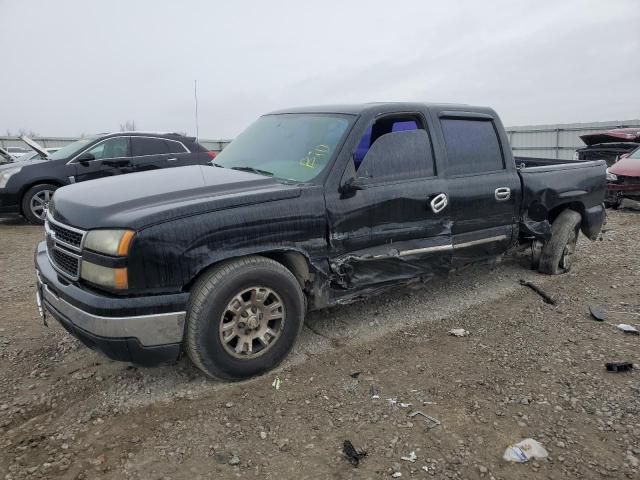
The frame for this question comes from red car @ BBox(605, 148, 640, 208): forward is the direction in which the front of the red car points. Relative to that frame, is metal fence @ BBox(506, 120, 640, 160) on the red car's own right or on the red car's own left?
on the red car's own right

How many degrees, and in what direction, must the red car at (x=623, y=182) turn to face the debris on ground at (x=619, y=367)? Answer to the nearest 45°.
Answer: approximately 45° to its left

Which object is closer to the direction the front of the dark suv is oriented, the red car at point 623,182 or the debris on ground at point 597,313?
the debris on ground

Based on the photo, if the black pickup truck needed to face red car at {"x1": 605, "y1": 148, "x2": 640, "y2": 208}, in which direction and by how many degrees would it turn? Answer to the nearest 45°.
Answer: approximately 180°

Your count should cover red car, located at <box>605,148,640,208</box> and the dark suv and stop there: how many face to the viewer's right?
0

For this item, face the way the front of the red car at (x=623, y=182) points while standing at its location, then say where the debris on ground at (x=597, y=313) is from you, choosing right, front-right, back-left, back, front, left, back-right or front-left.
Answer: front-left

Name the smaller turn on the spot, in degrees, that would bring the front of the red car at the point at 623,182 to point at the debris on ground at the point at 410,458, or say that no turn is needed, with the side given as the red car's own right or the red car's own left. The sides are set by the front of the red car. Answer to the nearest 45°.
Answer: approximately 45° to the red car's own left

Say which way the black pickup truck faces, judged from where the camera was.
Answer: facing the viewer and to the left of the viewer

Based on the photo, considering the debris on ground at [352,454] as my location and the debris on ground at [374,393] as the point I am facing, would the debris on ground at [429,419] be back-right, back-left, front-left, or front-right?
front-right

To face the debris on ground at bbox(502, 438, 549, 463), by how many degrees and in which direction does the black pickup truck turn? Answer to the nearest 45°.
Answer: approximately 90° to its left

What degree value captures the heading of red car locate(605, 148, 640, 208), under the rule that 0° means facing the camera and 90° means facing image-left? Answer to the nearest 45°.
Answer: approximately 45°

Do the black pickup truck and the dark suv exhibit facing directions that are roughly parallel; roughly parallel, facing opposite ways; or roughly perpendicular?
roughly parallel

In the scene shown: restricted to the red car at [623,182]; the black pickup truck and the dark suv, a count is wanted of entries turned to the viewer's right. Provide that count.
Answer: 0

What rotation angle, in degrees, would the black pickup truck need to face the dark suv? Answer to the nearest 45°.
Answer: approximately 90° to its right
